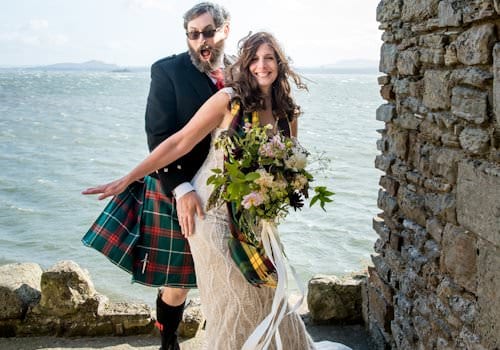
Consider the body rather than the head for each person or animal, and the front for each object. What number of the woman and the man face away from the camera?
0

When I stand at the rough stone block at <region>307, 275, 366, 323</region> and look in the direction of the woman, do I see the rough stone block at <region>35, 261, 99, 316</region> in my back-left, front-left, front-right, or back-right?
front-right

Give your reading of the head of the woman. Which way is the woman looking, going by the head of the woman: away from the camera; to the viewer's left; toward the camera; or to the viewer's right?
toward the camera

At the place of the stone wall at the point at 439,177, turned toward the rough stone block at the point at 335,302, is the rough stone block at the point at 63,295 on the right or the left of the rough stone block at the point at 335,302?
left

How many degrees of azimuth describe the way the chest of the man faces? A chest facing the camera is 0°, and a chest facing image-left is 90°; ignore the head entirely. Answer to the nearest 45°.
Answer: approximately 315°

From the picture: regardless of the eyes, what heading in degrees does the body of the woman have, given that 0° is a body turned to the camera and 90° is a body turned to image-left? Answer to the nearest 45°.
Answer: approximately 315°

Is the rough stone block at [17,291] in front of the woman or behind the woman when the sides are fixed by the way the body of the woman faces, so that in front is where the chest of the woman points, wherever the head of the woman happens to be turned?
behind

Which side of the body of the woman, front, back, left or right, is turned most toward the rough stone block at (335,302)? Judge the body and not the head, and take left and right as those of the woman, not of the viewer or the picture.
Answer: left

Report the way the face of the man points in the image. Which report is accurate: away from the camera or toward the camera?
toward the camera

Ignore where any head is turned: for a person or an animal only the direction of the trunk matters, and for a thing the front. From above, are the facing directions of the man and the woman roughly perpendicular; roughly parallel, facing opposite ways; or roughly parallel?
roughly parallel
